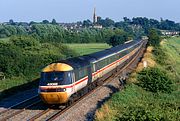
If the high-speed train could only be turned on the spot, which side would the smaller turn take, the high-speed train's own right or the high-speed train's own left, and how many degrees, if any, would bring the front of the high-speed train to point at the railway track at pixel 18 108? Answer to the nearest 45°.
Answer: approximately 45° to the high-speed train's own right

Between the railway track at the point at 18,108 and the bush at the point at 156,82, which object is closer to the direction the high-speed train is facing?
the railway track

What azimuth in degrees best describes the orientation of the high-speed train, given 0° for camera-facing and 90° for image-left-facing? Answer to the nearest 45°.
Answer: approximately 45°

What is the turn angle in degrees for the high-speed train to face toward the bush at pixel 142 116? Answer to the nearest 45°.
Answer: approximately 90° to its left

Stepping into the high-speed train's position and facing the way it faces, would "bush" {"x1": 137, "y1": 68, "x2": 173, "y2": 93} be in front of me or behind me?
behind
